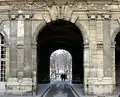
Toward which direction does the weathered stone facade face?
toward the camera
